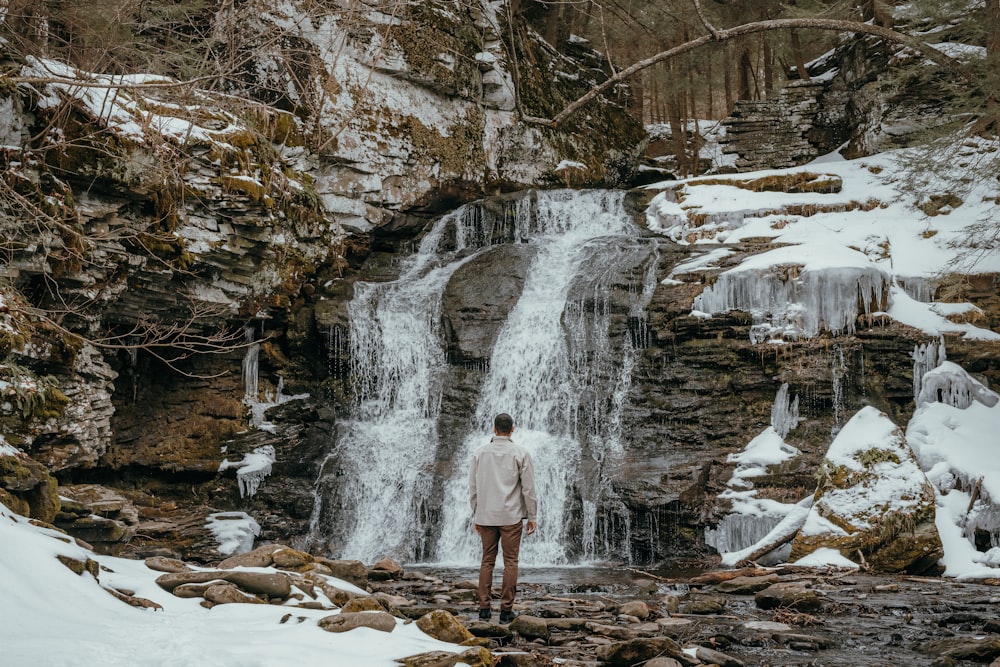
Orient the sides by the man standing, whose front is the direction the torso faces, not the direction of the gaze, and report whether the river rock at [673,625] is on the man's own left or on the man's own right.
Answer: on the man's own right

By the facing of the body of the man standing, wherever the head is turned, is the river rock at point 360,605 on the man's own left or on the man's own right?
on the man's own left

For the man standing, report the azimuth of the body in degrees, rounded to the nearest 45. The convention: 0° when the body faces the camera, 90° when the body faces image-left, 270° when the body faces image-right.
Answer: approximately 180°

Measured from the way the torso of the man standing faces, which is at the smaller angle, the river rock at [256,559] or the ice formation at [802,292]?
the ice formation

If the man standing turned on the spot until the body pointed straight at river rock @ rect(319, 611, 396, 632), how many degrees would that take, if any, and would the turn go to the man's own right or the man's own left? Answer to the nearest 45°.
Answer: approximately 135° to the man's own left

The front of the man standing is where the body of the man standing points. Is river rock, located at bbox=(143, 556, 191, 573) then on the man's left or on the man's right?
on the man's left

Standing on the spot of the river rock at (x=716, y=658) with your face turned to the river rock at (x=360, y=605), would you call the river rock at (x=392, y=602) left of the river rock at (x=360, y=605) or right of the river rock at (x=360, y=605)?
right

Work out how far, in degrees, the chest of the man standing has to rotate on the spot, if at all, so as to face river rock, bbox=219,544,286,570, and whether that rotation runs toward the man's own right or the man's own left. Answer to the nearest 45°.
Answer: approximately 90° to the man's own left

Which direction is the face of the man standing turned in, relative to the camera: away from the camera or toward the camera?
away from the camera

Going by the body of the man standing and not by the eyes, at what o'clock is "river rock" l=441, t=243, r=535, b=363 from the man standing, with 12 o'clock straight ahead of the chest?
The river rock is roughly at 12 o'clock from the man standing.

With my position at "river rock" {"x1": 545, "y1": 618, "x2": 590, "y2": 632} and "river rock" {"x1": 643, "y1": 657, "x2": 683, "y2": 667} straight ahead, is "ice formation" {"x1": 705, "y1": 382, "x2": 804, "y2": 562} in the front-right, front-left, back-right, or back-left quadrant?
back-left
